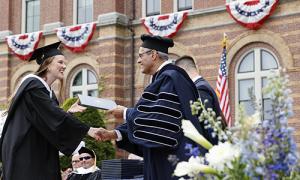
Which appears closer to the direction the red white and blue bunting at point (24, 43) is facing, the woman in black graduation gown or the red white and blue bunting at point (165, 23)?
the woman in black graduation gown

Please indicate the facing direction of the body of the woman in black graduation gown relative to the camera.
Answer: to the viewer's right

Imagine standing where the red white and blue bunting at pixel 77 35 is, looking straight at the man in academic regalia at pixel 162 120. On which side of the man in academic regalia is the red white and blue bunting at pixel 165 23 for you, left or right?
left

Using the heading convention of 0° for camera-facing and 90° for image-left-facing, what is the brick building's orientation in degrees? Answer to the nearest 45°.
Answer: approximately 45°

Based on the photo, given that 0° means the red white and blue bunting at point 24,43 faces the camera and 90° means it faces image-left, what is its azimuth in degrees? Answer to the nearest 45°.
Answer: approximately 45°

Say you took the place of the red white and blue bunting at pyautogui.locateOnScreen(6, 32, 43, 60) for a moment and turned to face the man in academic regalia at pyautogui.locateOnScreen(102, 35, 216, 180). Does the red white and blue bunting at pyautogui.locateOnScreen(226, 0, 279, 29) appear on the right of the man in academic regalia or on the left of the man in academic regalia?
left

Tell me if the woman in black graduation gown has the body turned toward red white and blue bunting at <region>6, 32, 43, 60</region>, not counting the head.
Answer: no

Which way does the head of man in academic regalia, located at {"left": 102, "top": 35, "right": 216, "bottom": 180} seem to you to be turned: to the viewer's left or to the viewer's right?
to the viewer's left

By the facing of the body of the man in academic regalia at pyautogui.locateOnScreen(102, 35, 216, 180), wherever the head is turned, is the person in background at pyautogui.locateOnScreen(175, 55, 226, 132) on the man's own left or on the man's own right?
on the man's own right

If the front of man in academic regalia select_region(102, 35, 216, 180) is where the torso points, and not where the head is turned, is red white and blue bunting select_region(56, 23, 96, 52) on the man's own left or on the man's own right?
on the man's own right

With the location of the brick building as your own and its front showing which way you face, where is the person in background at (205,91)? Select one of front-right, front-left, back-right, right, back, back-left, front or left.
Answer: front-left

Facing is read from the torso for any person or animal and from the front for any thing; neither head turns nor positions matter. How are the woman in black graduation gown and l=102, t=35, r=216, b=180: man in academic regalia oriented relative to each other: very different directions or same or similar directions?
very different directions

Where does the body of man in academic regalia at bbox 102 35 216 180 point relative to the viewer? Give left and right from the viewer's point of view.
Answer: facing to the left of the viewer

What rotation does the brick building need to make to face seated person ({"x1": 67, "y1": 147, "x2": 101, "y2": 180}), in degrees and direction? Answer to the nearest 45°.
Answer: approximately 45° to its left

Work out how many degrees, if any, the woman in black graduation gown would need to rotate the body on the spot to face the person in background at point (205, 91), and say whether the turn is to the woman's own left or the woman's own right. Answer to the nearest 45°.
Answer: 0° — they already face them

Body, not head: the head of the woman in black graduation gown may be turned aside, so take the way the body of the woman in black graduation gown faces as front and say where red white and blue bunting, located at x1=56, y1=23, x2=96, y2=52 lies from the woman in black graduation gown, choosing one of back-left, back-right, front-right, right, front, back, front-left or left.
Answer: left
